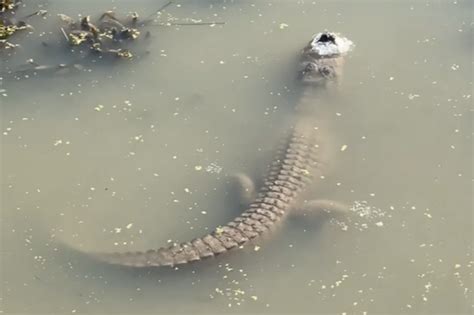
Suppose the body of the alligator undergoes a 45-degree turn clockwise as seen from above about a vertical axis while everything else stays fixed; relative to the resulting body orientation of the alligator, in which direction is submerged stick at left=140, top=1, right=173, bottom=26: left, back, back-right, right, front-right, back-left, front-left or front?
left

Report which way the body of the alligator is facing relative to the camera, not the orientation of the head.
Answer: away from the camera
